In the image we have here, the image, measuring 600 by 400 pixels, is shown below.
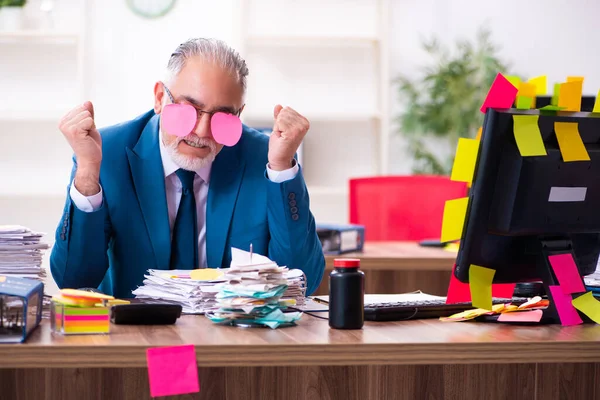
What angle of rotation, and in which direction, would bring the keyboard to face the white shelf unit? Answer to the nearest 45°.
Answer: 0° — it already faces it

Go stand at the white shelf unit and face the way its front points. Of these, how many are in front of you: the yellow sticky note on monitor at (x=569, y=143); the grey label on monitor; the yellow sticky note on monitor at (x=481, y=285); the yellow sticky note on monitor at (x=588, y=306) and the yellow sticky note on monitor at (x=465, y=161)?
5

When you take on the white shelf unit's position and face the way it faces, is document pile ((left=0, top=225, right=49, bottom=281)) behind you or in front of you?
in front

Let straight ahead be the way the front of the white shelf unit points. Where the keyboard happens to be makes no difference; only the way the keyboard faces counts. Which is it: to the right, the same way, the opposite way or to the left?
the opposite way

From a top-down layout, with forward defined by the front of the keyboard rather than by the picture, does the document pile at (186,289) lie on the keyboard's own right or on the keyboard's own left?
on the keyboard's own left

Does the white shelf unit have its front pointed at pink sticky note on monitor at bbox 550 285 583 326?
yes

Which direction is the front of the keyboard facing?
away from the camera

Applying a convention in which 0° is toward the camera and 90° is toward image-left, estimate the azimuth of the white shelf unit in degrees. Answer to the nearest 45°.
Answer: approximately 0°
